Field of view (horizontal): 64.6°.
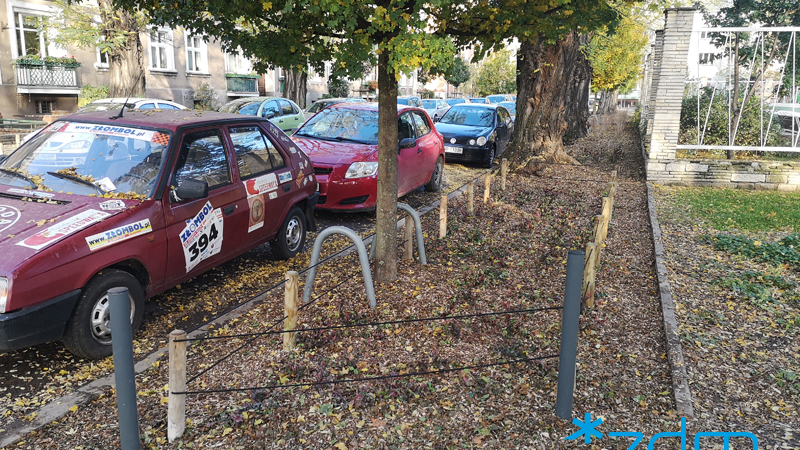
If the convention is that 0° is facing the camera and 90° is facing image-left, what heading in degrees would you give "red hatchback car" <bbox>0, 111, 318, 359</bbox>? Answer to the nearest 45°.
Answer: approximately 45°

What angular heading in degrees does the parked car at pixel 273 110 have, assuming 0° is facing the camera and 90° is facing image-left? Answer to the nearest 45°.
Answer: approximately 45°

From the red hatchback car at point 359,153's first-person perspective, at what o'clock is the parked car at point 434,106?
The parked car is roughly at 5 o'clock from the red hatchback car.

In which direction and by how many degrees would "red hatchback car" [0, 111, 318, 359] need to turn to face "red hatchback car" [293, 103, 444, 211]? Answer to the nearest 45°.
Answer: approximately 180°

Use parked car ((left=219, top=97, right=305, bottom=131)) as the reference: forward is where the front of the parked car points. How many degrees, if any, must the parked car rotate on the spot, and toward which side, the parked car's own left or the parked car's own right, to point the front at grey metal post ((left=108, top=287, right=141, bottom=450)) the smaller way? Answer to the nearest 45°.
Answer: approximately 45° to the parked car's own left

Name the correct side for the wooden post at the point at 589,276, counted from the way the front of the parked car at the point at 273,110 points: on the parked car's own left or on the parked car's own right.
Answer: on the parked car's own left

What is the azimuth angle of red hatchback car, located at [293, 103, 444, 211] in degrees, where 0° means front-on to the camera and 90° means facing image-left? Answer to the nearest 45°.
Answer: approximately 45°

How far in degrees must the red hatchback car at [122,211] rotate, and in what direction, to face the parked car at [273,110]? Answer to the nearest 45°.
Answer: approximately 135° to its right
